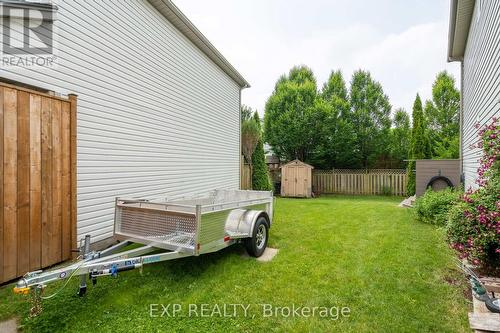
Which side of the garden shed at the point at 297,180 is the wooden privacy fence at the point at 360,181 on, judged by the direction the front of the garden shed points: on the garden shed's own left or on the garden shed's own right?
on the garden shed's own left

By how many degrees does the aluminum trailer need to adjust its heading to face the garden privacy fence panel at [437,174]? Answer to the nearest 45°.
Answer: approximately 135° to its left

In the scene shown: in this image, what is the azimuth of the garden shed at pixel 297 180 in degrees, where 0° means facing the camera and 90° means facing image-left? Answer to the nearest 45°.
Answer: approximately 0°

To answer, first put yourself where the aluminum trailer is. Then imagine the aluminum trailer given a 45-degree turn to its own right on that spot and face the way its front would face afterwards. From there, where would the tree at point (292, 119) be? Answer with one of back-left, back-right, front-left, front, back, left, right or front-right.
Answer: back-right

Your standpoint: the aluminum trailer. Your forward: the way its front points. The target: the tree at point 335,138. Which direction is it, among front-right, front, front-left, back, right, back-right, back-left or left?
back

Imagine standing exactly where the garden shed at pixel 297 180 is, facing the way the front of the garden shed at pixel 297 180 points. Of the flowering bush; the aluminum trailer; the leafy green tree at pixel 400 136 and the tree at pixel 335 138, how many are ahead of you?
2

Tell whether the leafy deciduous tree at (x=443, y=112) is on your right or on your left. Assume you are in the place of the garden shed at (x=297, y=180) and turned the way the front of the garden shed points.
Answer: on your left

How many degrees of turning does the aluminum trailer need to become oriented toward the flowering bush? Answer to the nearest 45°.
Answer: approximately 90° to its left

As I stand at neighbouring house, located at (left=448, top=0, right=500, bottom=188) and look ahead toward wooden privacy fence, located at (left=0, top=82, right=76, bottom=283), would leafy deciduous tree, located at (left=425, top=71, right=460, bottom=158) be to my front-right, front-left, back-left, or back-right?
back-right
